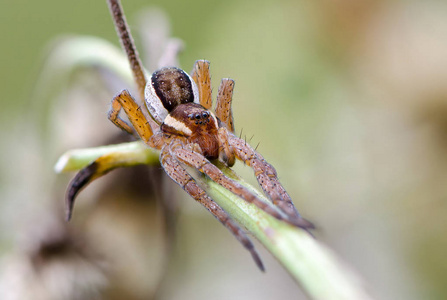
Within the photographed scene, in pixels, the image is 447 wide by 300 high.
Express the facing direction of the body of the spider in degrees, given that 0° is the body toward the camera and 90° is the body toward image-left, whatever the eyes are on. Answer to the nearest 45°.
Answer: approximately 315°
